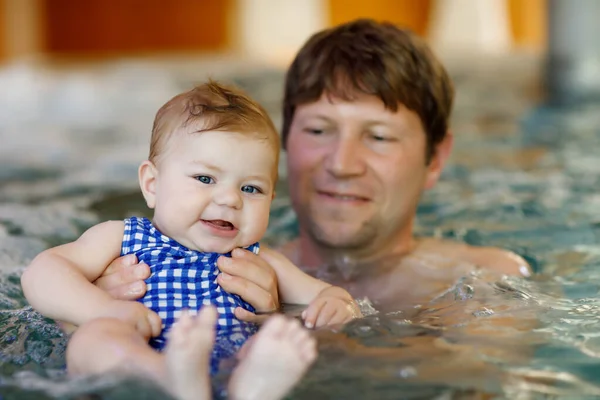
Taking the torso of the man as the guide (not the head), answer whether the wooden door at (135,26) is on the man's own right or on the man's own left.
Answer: on the man's own right

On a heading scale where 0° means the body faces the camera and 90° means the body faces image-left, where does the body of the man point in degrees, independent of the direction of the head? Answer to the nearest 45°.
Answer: approximately 45°
